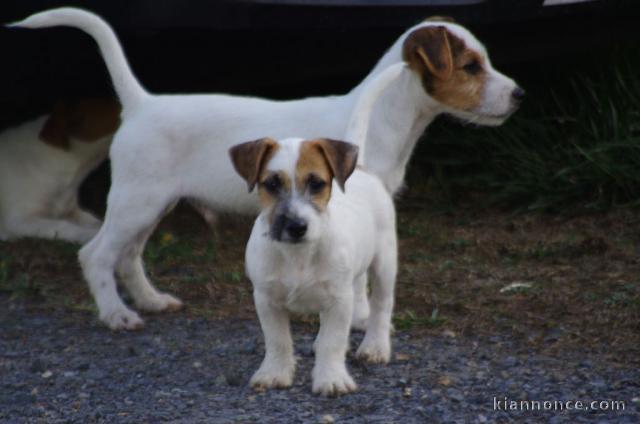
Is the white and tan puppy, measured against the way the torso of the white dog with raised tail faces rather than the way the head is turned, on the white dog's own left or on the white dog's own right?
on the white dog's own right

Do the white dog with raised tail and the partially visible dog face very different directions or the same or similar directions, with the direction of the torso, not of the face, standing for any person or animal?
same or similar directions

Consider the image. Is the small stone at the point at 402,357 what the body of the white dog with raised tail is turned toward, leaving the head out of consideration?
no

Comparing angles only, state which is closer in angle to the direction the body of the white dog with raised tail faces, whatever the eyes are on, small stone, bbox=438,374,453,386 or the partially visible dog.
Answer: the small stone

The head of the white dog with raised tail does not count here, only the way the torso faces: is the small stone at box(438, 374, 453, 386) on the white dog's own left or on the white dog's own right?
on the white dog's own right

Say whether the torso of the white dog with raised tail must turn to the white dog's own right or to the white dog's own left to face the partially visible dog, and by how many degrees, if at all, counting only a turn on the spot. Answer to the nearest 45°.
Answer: approximately 135° to the white dog's own left

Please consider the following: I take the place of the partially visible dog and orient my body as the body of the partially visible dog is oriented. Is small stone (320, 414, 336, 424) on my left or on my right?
on my right

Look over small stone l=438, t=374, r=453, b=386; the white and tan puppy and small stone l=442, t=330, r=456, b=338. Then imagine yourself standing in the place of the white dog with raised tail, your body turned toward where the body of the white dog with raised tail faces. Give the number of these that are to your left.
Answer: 0

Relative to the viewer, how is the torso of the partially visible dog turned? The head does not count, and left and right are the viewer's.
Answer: facing to the right of the viewer

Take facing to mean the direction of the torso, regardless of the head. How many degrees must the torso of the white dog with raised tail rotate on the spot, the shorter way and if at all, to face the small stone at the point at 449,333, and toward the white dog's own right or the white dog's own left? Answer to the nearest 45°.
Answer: approximately 45° to the white dog's own right

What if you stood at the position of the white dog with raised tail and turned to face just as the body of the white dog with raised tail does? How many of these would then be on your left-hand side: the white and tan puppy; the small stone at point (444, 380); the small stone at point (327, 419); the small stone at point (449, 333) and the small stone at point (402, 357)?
0

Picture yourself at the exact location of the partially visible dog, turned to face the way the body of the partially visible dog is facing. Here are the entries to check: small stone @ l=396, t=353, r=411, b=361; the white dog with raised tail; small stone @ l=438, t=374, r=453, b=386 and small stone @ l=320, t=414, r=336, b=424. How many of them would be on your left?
0

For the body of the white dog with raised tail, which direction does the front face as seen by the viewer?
to the viewer's right

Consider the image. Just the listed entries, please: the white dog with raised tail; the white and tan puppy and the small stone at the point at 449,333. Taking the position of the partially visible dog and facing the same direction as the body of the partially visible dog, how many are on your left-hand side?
0

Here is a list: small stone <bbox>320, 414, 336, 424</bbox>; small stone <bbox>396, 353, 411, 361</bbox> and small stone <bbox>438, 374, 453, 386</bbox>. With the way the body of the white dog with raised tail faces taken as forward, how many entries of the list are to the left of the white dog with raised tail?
0
